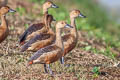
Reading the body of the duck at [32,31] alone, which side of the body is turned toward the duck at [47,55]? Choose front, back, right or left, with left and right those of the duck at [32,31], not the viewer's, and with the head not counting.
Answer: right

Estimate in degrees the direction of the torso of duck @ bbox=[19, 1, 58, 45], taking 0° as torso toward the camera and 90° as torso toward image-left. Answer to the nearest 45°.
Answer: approximately 270°

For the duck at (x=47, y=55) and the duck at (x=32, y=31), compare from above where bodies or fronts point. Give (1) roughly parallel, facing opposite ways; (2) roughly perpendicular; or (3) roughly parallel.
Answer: roughly parallel

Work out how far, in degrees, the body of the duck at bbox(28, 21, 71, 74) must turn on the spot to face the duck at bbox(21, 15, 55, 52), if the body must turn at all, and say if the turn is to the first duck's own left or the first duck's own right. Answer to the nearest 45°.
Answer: approximately 90° to the first duck's own left

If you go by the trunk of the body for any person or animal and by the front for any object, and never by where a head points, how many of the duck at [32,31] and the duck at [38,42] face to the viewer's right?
2

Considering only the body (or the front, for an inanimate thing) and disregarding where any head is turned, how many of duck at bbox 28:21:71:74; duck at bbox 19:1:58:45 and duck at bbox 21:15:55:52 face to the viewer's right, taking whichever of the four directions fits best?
3

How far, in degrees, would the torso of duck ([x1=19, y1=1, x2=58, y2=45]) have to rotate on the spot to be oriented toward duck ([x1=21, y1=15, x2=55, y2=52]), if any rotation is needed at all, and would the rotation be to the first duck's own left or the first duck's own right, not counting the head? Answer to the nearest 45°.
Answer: approximately 90° to the first duck's own right

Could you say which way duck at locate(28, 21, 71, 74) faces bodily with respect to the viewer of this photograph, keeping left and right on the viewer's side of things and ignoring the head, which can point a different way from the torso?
facing to the right of the viewer

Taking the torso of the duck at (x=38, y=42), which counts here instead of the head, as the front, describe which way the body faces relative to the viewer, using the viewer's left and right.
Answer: facing to the right of the viewer

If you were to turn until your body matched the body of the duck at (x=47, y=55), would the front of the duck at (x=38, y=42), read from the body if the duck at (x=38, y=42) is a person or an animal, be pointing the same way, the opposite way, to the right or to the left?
the same way

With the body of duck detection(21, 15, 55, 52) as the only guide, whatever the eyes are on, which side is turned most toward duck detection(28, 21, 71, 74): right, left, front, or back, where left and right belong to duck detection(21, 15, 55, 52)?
right

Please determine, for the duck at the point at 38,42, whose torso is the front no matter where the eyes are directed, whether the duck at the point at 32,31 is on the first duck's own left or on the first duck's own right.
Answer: on the first duck's own left

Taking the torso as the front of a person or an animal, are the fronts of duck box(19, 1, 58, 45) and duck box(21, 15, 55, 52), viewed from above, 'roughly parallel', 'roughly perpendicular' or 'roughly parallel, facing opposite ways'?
roughly parallel
